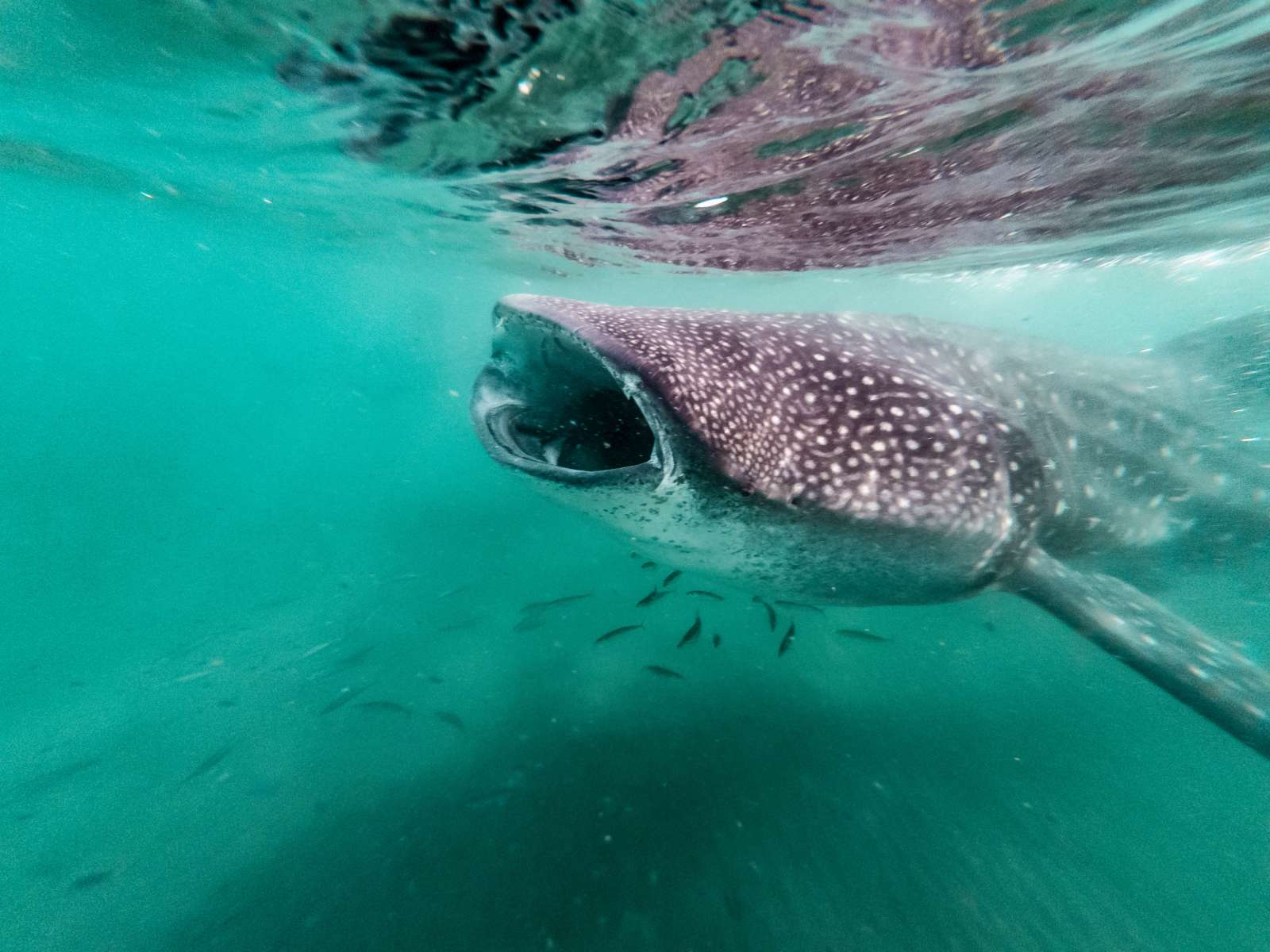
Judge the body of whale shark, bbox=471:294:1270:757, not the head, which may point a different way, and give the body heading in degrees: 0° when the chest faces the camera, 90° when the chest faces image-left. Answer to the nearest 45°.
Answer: approximately 45°

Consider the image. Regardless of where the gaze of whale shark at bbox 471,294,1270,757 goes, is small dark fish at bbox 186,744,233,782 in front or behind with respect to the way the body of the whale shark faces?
in front

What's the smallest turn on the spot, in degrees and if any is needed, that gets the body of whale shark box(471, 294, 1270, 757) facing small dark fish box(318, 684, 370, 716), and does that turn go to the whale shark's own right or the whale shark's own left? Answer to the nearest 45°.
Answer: approximately 45° to the whale shark's own right
